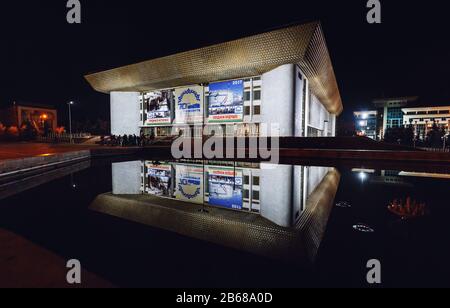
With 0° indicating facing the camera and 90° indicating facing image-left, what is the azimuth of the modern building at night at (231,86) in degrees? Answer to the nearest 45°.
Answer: approximately 45°
